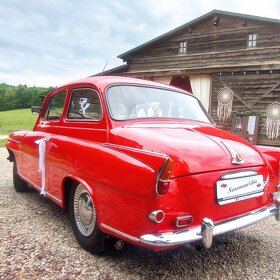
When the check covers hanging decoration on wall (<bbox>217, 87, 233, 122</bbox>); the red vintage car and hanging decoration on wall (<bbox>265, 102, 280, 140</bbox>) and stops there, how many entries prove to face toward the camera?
2

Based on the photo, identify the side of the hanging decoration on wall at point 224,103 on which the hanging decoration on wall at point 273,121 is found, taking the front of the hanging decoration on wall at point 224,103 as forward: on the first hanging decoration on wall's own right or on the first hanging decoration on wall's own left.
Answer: on the first hanging decoration on wall's own left

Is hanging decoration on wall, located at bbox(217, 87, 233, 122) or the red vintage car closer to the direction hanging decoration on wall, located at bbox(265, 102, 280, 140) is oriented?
the red vintage car

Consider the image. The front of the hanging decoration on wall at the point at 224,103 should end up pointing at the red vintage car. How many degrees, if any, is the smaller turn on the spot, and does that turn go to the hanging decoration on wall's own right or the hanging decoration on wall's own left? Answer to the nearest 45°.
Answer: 0° — it already faces it

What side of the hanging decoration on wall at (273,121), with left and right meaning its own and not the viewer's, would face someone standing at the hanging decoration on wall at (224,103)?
right

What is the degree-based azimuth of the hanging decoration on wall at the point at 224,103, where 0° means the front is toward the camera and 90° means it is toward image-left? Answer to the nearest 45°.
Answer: approximately 0°

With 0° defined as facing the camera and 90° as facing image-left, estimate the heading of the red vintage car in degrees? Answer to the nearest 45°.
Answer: approximately 135°

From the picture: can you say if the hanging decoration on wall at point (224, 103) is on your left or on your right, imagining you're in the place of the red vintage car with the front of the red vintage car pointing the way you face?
on your right

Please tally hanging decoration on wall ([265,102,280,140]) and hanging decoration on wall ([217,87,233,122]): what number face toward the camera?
2

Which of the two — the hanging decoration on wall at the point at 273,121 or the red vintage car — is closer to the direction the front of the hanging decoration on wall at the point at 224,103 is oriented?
the red vintage car

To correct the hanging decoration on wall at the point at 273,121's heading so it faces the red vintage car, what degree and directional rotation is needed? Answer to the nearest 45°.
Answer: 0° — it already faces it
